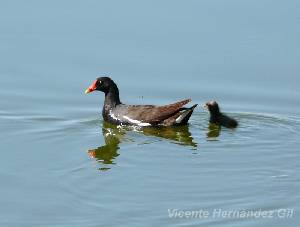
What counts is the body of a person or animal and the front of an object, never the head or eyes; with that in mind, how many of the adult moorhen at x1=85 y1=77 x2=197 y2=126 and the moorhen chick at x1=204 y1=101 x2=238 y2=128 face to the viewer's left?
2

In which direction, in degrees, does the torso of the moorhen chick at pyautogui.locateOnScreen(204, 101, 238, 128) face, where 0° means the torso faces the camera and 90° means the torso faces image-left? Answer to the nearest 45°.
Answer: approximately 90°

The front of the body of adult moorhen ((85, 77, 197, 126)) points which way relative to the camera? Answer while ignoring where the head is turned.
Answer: to the viewer's left

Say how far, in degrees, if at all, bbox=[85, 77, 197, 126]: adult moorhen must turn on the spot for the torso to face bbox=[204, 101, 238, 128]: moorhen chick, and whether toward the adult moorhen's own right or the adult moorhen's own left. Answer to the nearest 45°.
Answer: approximately 180°
